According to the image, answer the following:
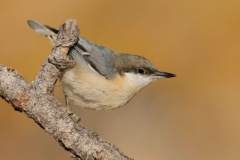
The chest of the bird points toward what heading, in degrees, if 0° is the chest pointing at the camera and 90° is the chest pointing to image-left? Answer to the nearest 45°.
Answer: approximately 270°
